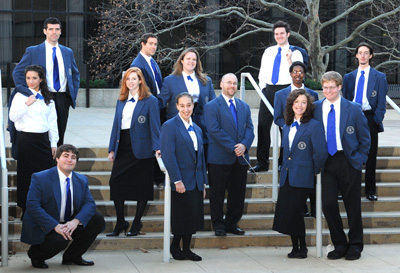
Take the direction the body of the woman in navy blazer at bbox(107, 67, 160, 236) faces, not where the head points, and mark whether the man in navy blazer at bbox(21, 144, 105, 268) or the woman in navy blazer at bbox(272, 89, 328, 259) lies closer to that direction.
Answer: the man in navy blazer

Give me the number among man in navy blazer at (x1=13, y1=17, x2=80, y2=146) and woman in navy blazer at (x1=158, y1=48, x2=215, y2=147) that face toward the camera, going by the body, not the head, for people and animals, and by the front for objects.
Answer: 2

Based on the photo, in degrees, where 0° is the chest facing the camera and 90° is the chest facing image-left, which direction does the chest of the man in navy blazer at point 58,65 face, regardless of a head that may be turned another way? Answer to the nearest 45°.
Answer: approximately 0°

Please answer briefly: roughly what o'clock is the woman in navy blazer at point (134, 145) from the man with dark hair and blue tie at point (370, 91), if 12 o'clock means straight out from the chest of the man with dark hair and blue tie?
The woman in navy blazer is roughly at 2 o'clock from the man with dark hair and blue tie.

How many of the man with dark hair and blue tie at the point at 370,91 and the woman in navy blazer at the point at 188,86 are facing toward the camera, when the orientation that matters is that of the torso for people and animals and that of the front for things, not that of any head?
2

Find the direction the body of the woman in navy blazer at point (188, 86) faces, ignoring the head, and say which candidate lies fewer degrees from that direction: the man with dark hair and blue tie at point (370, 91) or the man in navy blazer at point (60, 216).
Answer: the man in navy blazer

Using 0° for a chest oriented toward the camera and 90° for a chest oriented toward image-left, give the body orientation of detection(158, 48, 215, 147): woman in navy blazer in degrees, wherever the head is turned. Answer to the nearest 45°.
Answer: approximately 0°

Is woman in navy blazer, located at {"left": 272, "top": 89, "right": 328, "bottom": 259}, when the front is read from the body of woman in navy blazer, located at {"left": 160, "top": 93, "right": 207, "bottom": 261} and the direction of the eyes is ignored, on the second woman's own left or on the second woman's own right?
on the second woman's own left

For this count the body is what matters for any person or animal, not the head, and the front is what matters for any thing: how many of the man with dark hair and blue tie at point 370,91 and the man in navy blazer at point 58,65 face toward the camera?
2

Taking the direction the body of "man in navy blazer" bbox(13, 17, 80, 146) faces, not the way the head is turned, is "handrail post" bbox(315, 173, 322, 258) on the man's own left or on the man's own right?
on the man's own left
